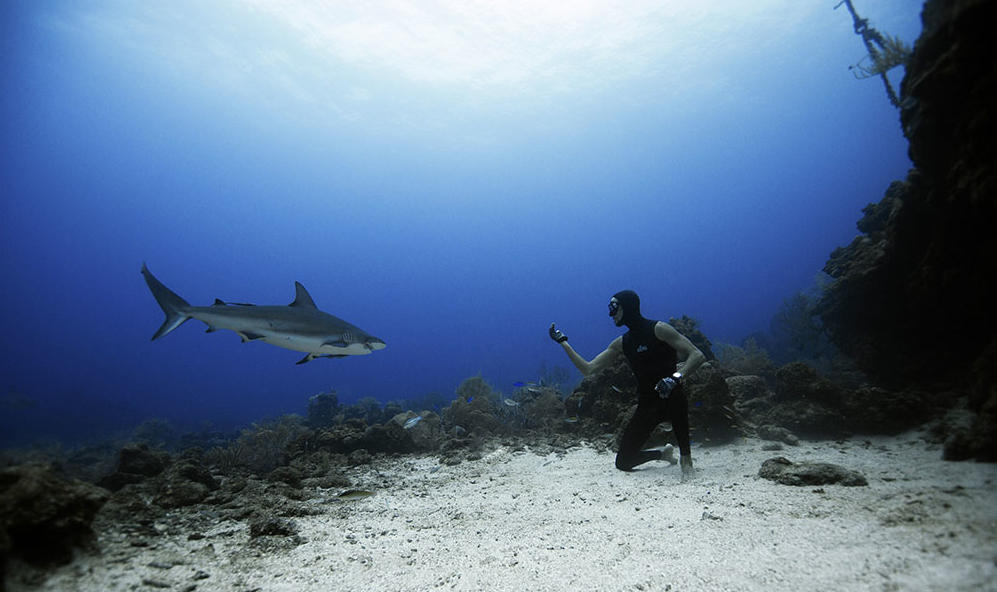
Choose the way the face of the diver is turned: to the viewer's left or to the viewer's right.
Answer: to the viewer's left

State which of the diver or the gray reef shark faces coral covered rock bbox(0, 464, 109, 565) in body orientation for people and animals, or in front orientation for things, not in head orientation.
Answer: the diver

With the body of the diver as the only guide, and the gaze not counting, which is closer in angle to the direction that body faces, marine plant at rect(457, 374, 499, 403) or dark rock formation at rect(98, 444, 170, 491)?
the dark rock formation

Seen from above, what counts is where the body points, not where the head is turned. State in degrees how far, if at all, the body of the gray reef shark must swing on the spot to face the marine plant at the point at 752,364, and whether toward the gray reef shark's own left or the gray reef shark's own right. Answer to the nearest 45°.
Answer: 0° — it already faces it

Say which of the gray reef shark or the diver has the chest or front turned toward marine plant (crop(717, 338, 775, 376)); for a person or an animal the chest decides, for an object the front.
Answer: the gray reef shark

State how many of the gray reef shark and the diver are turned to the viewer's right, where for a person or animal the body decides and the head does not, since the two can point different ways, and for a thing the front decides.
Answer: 1

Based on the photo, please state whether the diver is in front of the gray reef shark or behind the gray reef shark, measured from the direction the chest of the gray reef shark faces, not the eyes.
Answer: in front

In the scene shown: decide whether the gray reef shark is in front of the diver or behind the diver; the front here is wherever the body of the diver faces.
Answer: in front

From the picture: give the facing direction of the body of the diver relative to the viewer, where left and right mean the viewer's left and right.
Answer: facing the viewer and to the left of the viewer

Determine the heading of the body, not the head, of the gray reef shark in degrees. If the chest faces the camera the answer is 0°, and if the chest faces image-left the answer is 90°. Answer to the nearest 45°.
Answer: approximately 270°

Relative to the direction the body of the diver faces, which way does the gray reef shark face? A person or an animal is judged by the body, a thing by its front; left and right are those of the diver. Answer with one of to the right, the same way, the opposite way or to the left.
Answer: the opposite way
